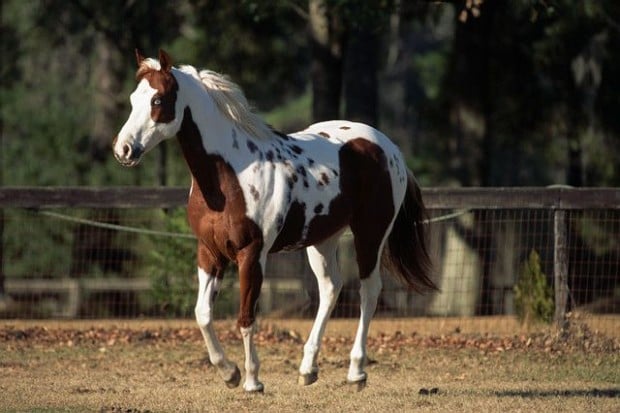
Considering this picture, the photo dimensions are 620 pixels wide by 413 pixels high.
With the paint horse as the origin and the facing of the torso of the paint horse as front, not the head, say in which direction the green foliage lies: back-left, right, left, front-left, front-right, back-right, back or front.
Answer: back-right

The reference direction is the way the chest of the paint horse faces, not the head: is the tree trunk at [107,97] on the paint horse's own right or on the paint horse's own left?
on the paint horse's own right

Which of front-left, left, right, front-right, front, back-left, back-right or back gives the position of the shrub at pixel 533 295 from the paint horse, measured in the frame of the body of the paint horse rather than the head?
back

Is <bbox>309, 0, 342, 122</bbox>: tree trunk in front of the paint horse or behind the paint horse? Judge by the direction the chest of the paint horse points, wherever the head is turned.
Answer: behind

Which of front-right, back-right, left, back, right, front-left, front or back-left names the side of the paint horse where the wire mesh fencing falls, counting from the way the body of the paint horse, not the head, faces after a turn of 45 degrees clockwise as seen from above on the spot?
right

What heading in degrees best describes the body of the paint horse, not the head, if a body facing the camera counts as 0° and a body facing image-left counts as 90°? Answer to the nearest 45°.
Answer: approximately 45°
